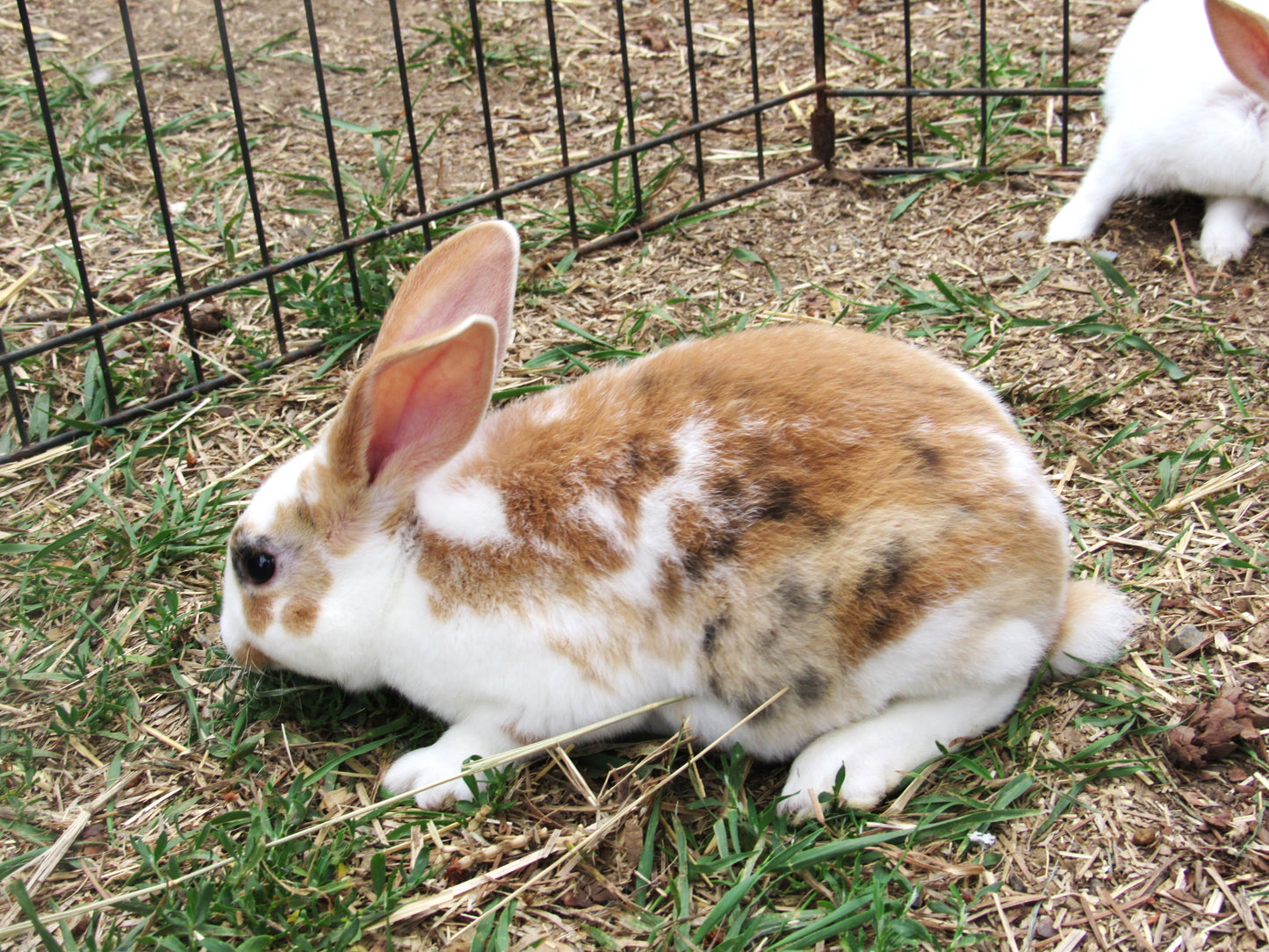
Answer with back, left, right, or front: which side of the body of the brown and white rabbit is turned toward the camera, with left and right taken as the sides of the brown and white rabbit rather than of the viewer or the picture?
left

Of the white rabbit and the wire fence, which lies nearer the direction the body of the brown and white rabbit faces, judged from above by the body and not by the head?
the wire fence

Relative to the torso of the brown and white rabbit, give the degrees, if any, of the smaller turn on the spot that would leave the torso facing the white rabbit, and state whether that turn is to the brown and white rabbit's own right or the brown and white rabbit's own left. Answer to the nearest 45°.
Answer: approximately 135° to the brown and white rabbit's own right

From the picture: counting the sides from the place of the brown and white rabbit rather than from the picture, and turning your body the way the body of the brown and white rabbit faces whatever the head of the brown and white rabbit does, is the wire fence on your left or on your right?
on your right
